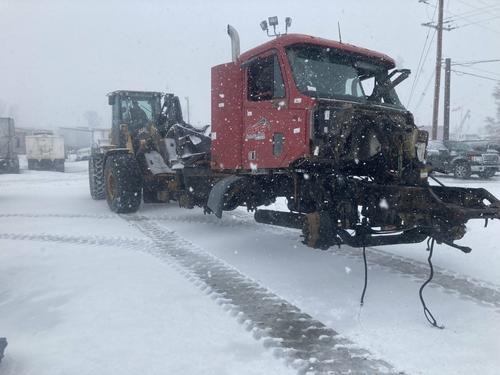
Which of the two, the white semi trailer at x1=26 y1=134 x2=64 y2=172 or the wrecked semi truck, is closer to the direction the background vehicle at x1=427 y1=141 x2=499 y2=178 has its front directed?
the wrecked semi truck

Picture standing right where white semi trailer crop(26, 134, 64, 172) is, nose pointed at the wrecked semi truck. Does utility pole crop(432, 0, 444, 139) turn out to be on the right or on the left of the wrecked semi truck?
left

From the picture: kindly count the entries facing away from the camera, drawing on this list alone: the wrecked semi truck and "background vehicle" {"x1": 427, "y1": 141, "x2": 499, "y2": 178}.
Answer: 0

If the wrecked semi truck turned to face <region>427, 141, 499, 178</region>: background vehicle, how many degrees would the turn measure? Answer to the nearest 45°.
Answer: approximately 90° to its left

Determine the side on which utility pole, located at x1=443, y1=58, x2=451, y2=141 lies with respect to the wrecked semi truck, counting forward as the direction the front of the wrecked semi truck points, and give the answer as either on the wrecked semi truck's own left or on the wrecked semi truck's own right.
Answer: on the wrecked semi truck's own left

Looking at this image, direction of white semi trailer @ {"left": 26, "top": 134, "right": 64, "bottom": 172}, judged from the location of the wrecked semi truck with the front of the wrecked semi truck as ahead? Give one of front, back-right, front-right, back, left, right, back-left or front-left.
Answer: back

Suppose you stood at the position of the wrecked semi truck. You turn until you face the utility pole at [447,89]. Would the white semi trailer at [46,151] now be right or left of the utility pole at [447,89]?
left

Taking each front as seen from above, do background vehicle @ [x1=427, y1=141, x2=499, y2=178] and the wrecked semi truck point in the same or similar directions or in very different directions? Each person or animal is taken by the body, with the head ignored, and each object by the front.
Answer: same or similar directions

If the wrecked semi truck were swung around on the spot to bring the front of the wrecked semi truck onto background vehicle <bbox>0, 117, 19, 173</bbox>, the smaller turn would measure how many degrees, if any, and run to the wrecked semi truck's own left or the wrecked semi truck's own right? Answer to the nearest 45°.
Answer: approximately 180°

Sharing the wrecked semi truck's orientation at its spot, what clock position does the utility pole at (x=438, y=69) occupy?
The utility pole is roughly at 8 o'clock from the wrecked semi truck.

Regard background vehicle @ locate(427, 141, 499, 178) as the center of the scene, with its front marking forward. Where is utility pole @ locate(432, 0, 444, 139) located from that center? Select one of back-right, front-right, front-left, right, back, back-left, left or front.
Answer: back-left

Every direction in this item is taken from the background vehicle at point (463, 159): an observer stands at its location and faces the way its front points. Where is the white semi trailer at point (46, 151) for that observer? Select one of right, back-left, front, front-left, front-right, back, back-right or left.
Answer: back-right

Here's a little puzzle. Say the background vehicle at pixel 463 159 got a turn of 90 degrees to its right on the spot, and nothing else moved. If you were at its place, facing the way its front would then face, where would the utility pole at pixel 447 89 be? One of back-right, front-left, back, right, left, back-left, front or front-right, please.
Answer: back-right

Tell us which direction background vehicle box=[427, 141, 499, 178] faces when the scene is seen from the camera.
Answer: facing the viewer and to the right of the viewer
